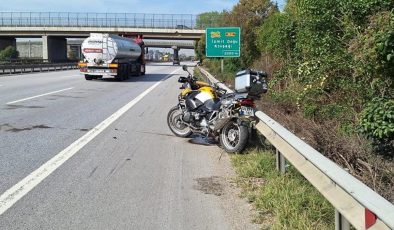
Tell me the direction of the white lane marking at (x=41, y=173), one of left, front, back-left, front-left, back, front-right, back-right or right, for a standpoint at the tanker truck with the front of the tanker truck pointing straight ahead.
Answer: back-right

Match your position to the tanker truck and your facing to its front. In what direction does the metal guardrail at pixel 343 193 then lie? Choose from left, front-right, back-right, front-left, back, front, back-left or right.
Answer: back-right

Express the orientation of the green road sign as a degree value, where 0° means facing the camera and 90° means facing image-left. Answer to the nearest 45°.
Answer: approximately 0°

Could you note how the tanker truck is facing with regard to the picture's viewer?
facing away from the viewer and to the right of the viewer

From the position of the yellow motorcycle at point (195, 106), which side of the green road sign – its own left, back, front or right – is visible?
front

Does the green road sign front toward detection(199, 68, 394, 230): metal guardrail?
yes

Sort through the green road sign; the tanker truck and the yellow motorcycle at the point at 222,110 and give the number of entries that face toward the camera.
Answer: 1

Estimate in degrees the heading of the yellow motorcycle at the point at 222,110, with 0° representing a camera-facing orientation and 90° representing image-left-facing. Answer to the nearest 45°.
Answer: approximately 135°

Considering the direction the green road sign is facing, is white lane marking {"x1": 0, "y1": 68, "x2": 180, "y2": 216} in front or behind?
in front

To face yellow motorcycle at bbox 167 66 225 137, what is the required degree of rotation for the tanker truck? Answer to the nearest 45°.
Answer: approximately 135° to its right
